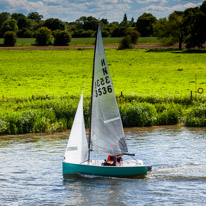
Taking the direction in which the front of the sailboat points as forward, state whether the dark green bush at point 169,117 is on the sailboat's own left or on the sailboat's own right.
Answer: on the sailboat's own right

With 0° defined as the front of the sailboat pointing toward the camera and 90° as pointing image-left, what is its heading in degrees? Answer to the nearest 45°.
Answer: approximately 90°

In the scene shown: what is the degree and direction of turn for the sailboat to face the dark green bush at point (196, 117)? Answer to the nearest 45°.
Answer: approximately 135° to its right
